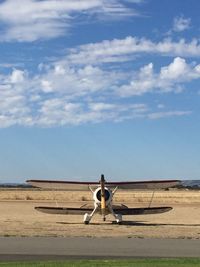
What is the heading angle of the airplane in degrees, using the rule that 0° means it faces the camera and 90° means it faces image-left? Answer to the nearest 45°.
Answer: approximately 0°
